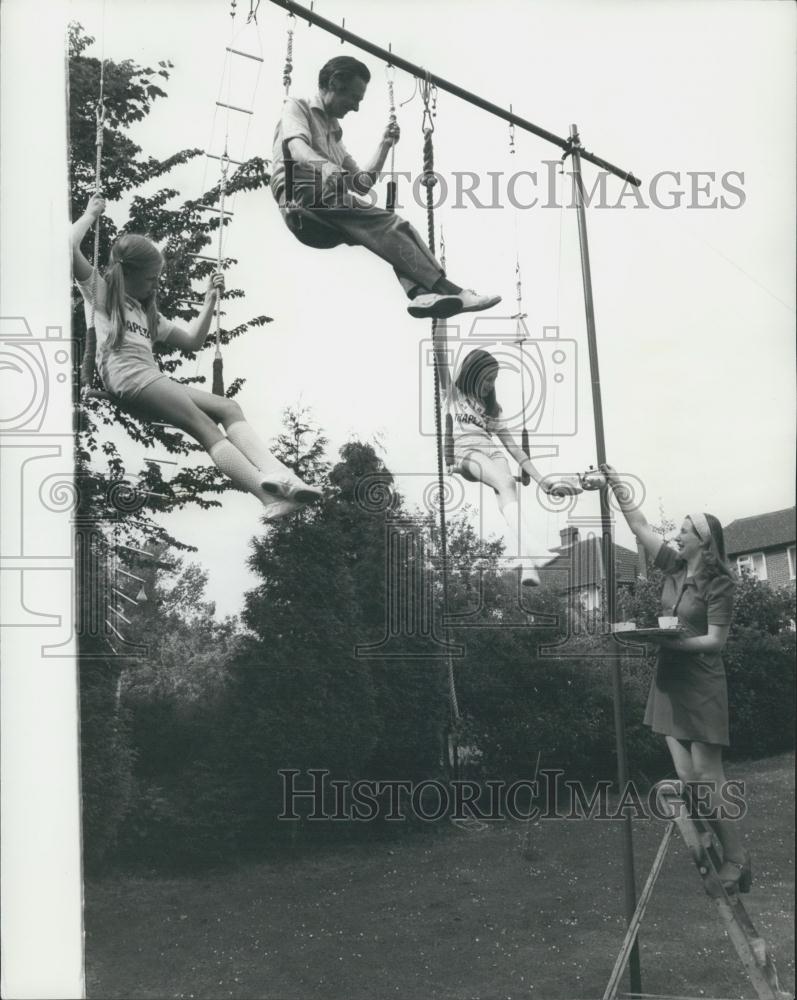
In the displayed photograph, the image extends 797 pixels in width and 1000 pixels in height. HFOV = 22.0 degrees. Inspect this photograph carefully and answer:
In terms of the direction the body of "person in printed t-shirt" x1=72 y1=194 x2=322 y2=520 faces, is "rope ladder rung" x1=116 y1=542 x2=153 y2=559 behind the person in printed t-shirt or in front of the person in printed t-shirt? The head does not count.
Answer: behind

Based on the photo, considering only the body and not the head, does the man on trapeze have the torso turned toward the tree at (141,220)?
no

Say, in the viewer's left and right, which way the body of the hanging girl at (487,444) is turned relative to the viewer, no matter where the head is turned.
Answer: facing the viewer and to the right of the viewer

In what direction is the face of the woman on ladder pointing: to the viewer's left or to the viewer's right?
to the viewer's left

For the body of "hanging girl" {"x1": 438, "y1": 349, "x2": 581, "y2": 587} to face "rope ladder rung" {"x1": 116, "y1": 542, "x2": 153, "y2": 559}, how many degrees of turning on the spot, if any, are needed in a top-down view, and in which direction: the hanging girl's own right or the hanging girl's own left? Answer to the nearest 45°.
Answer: approximately 135° to the hanging girl's own right

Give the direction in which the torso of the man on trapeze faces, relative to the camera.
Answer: to the viewer's right

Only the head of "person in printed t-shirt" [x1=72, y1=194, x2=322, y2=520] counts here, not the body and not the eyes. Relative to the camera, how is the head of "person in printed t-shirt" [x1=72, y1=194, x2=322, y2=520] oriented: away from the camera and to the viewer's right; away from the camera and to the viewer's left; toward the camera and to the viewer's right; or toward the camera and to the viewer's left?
toward the camera and to the viewer's right

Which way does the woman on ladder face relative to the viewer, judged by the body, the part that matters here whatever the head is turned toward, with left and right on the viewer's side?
facing to the left of the viewer
